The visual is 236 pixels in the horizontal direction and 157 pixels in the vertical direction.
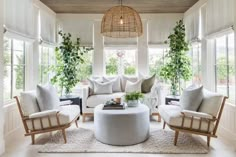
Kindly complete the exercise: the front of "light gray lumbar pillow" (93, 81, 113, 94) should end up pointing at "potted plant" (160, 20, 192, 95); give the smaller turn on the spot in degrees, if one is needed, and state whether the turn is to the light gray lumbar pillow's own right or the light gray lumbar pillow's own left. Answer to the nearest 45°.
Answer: approximately 90° to the light gray lumbar pillow's own left

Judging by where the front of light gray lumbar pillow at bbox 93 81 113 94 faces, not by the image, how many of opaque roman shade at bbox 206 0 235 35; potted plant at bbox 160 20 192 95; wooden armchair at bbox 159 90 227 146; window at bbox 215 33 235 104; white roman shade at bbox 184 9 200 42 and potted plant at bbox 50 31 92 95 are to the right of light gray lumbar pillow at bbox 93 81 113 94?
1

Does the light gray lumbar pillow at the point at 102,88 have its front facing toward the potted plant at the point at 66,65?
no

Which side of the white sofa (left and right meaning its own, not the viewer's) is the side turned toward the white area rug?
front

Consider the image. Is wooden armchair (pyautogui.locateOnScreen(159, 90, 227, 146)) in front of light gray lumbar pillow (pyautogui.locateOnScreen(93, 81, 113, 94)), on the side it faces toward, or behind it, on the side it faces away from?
in front

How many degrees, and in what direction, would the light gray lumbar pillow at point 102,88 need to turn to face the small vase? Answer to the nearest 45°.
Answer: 0° — it already faces it

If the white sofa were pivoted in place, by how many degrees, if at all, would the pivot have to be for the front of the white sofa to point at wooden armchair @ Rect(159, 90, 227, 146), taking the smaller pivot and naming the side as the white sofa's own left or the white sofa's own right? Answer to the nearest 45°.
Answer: approximately 45° to the white sofa's own left

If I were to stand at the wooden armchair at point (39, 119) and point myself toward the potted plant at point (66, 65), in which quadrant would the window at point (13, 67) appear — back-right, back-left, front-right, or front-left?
front-left

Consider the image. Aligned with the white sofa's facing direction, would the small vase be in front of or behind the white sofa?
in front

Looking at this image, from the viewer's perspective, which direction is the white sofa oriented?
toward the camera

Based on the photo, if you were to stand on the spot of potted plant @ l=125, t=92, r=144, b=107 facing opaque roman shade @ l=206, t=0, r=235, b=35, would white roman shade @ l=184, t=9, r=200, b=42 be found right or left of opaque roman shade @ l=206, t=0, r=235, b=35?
left

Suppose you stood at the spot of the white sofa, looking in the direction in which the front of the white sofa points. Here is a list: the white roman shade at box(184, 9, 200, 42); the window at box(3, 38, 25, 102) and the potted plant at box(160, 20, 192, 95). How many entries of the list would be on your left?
2

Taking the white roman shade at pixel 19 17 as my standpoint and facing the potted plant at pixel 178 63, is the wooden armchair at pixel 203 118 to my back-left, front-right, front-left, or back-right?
front-right

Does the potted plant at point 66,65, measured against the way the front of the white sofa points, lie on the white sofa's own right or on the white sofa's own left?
on the white sofa's own right

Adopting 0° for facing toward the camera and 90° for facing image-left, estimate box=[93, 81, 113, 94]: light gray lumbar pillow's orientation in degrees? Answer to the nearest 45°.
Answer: approximately 0°
